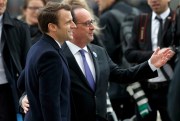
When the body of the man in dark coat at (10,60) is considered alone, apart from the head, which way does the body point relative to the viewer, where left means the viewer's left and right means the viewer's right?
facing the viewer

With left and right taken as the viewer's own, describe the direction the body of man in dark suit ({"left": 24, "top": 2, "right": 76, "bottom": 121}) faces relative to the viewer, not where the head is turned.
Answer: facing to the right of the viewer

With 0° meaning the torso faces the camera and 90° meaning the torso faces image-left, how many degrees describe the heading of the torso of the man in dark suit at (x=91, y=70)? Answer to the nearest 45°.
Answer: approximately 315°

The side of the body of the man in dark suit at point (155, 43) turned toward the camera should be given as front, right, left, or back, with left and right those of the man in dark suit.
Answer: front

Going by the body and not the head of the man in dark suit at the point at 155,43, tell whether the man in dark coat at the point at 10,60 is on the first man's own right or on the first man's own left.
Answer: on the first man's own right

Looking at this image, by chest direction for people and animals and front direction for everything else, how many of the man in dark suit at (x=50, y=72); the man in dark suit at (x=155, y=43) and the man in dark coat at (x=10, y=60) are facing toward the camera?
2
